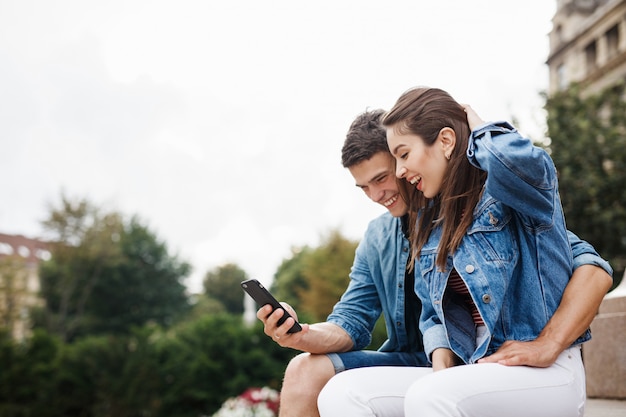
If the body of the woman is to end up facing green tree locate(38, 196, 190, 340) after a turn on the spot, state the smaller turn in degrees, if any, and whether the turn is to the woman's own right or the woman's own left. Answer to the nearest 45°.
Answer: approximately 90° to the woman's own right

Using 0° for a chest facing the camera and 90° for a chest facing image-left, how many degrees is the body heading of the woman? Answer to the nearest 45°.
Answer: approximately 45°

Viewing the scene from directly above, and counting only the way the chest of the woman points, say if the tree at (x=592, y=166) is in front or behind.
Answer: behind

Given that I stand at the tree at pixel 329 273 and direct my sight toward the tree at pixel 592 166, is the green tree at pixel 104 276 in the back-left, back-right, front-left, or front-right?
back-right

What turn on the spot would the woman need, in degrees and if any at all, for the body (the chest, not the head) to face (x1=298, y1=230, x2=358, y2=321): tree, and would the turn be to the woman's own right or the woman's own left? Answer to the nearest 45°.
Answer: approximately 135° to the woman's own right

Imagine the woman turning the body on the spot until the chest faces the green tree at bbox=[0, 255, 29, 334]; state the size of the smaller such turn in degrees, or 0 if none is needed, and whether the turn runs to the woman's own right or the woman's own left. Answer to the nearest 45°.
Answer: approximately 90° to the woman's own right
